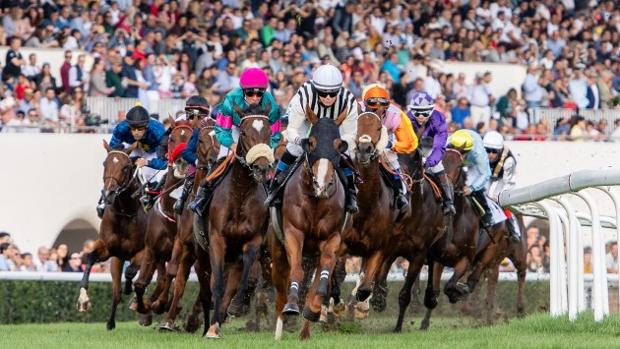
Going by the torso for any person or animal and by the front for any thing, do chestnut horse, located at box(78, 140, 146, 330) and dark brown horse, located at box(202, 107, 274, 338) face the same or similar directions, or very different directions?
same or similar directions

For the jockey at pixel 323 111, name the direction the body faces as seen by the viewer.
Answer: toward the camera

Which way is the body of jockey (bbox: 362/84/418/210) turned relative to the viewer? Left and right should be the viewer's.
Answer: facing the viewer and to the left of the viewer

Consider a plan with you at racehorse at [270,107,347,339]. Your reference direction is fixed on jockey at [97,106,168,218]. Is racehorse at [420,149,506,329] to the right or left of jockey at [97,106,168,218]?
right

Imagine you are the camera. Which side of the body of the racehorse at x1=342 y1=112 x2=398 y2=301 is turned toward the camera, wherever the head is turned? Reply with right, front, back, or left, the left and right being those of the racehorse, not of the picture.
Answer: front

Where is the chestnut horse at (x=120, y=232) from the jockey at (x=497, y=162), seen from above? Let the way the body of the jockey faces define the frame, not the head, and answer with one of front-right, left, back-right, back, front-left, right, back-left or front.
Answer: front

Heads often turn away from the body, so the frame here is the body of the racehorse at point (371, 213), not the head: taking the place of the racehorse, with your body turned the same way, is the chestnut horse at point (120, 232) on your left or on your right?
on your right

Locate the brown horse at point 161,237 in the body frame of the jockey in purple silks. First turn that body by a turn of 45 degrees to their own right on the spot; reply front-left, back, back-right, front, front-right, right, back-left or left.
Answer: front

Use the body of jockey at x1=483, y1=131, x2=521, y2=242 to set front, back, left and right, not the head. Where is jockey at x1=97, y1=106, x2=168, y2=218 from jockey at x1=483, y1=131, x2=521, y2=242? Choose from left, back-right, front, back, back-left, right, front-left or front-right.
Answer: front

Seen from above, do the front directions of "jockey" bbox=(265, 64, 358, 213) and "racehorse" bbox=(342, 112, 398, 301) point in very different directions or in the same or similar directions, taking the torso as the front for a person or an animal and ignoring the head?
same or similar directions

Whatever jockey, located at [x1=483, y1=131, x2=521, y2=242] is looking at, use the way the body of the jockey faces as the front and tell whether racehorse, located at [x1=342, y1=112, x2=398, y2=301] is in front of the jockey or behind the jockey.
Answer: in front
